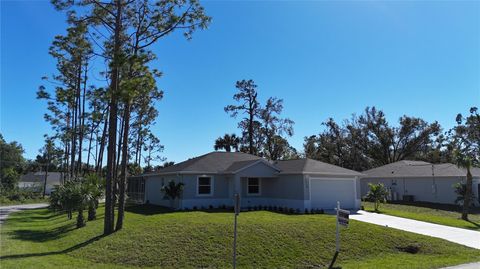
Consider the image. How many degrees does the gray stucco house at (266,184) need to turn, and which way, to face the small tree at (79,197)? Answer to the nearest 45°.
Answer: approximately 90° to its right

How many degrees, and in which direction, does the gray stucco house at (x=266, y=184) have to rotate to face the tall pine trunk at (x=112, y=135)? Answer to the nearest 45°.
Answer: approximately 90° to its right

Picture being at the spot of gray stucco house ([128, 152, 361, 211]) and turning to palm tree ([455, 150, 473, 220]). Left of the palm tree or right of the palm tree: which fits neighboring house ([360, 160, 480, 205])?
left

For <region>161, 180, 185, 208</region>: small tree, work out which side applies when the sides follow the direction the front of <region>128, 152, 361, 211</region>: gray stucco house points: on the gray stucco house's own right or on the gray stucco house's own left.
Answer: on the gray stucco house's own right

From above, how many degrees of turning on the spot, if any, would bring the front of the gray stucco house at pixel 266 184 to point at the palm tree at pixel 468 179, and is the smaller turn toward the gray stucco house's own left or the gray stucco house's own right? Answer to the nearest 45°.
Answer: approximately 45° to the gray stucco house's own left

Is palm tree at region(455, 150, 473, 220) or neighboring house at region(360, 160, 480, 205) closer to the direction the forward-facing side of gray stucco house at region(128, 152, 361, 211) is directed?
the palm tree

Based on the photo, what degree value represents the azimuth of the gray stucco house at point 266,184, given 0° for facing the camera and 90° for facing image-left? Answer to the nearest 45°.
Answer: approximately 315°

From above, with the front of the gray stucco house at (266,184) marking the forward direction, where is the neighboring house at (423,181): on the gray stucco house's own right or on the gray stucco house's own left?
on the gray stucco house's own left

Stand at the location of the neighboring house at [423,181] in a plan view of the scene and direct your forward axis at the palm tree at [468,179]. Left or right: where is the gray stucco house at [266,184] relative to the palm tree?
right
